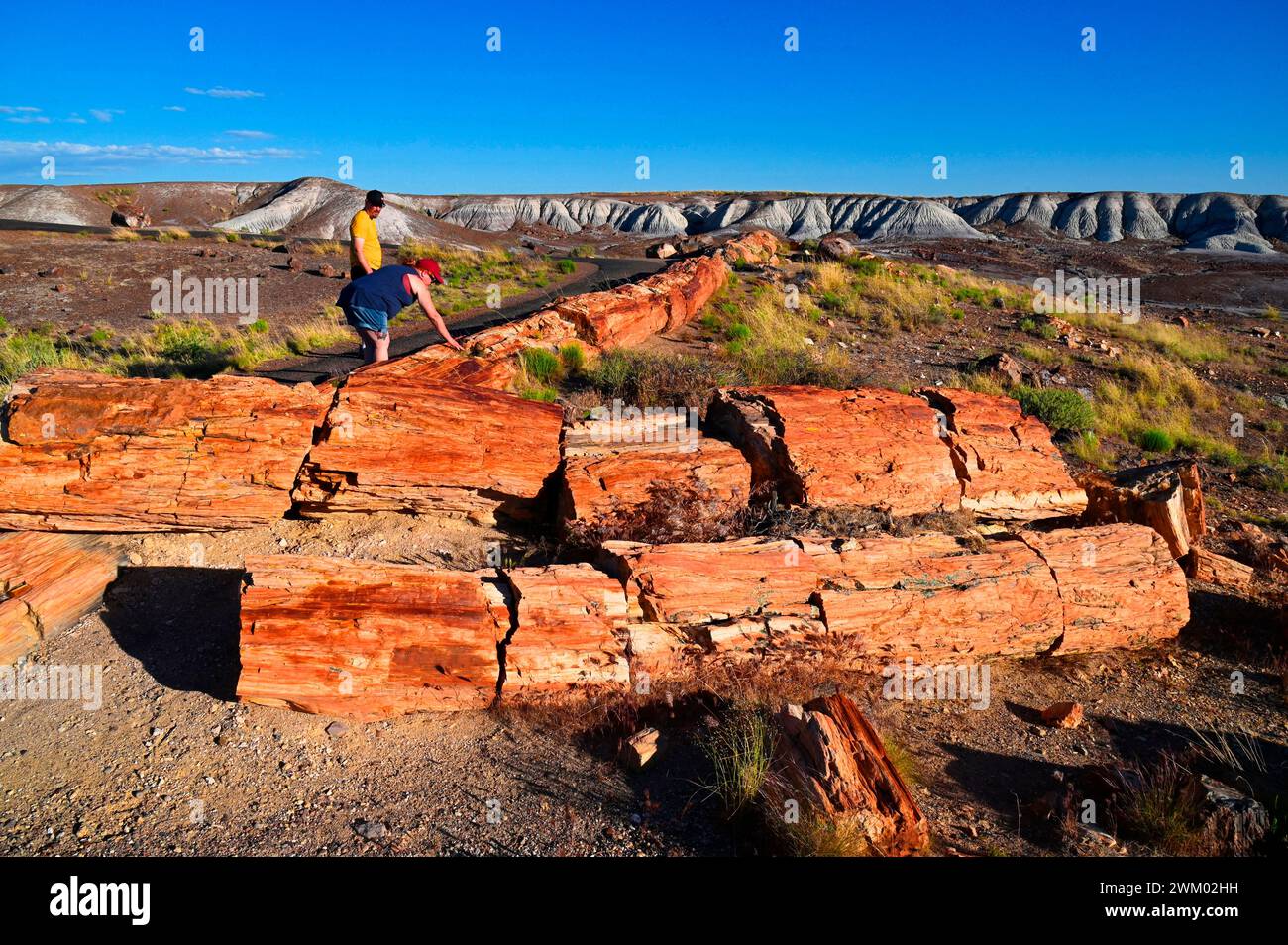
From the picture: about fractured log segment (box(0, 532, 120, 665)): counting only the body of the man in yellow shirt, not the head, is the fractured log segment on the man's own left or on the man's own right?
on the man's own right

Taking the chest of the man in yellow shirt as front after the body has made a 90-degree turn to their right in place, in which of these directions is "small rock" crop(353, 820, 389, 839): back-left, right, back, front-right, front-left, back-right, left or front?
front-left

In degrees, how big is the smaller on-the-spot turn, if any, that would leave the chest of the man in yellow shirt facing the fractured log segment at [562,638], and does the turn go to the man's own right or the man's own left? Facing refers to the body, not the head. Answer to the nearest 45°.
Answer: approximately 45° to the man's own right

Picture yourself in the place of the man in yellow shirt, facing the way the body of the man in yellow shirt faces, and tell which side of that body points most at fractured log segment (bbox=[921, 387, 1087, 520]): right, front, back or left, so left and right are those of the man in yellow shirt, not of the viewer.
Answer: front

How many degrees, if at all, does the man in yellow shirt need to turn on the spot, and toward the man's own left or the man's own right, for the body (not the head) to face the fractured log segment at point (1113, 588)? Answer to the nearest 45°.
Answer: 0° — they already face it

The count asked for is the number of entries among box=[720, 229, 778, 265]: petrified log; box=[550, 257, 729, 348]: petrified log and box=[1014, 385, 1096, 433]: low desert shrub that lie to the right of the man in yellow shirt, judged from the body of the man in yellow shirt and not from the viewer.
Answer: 0

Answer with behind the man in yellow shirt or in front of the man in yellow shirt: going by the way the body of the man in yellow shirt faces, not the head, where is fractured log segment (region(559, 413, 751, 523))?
in front

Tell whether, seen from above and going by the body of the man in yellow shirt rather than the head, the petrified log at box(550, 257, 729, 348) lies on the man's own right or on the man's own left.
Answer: on the man's own left

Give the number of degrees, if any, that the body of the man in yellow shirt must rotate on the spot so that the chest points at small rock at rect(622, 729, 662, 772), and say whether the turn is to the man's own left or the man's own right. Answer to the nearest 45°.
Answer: approximately 45° to the man's own right

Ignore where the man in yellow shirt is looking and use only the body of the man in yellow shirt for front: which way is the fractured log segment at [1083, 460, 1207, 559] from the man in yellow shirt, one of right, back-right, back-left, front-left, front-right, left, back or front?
front

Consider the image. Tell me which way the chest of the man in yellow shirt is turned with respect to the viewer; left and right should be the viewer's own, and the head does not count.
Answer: facing the viewer and to the right of the viewer

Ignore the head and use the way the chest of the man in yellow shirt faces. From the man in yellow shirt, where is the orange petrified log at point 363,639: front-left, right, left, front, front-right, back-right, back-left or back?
front-right
